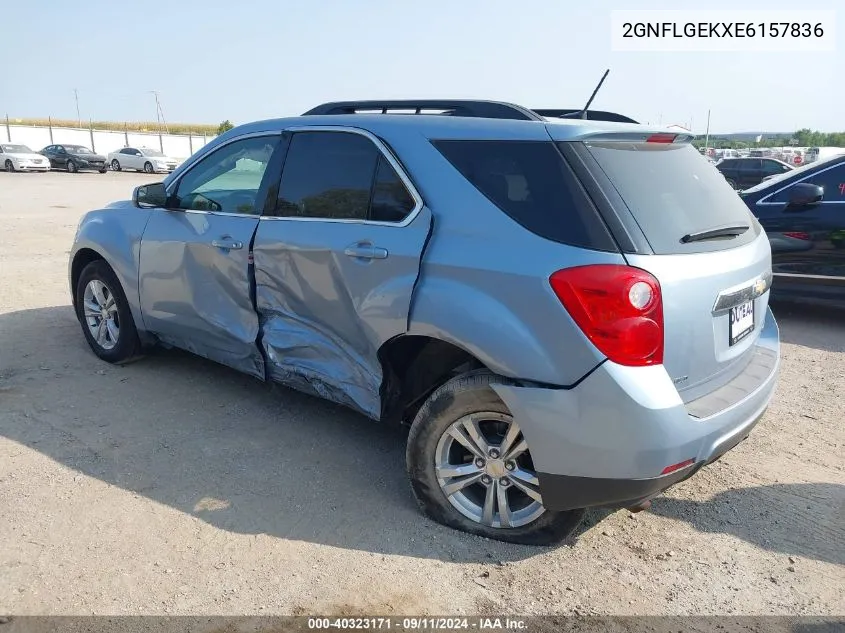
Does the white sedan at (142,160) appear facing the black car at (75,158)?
no

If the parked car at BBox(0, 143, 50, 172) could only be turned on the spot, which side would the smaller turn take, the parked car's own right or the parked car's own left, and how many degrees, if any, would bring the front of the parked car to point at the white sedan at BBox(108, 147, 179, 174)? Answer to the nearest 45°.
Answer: approximately 45° to the parked car's own left

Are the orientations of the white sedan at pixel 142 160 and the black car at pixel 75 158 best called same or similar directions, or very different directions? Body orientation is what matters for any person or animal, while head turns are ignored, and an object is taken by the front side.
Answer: same or similar directions

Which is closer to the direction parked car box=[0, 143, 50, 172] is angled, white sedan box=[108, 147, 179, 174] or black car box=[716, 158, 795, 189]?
the black car

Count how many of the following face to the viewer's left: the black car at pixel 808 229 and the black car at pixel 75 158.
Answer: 1

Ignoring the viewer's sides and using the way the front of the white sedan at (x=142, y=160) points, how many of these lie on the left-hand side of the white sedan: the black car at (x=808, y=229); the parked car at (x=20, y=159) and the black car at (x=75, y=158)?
0

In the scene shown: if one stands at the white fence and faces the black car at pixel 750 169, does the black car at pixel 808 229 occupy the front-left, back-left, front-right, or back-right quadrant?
front-right

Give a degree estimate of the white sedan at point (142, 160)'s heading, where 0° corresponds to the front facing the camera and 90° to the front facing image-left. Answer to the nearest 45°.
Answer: approximately 315°

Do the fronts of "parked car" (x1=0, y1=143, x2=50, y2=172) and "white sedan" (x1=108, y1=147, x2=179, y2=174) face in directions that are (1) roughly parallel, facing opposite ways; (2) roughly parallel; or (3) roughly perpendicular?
roughly parallel

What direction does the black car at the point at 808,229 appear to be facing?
to the viewer's left

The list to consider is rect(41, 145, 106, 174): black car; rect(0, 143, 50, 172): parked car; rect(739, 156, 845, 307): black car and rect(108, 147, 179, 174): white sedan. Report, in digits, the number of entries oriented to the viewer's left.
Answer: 1

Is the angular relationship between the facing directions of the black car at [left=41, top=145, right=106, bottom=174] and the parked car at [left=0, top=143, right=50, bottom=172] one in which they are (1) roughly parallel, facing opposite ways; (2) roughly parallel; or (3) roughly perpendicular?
roughly parallel

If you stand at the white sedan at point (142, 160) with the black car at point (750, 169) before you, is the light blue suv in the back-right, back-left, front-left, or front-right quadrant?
front-right

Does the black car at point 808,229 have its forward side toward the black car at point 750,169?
no

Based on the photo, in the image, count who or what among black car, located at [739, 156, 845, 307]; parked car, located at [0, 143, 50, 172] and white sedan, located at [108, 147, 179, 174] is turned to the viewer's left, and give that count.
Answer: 1

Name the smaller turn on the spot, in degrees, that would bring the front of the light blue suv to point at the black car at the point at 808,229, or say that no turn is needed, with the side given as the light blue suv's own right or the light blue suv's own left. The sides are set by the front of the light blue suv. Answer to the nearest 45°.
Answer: approximately 90° to the light blue suv's own right

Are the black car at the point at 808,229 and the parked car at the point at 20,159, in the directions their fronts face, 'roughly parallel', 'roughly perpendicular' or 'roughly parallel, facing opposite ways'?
roughly parallel, facing opposite ways

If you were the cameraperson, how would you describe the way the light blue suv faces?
facing away from the viewer and to the left of the viewer

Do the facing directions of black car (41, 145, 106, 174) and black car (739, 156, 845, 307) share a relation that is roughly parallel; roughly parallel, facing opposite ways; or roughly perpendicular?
roughly parallel, facing opposite ways
